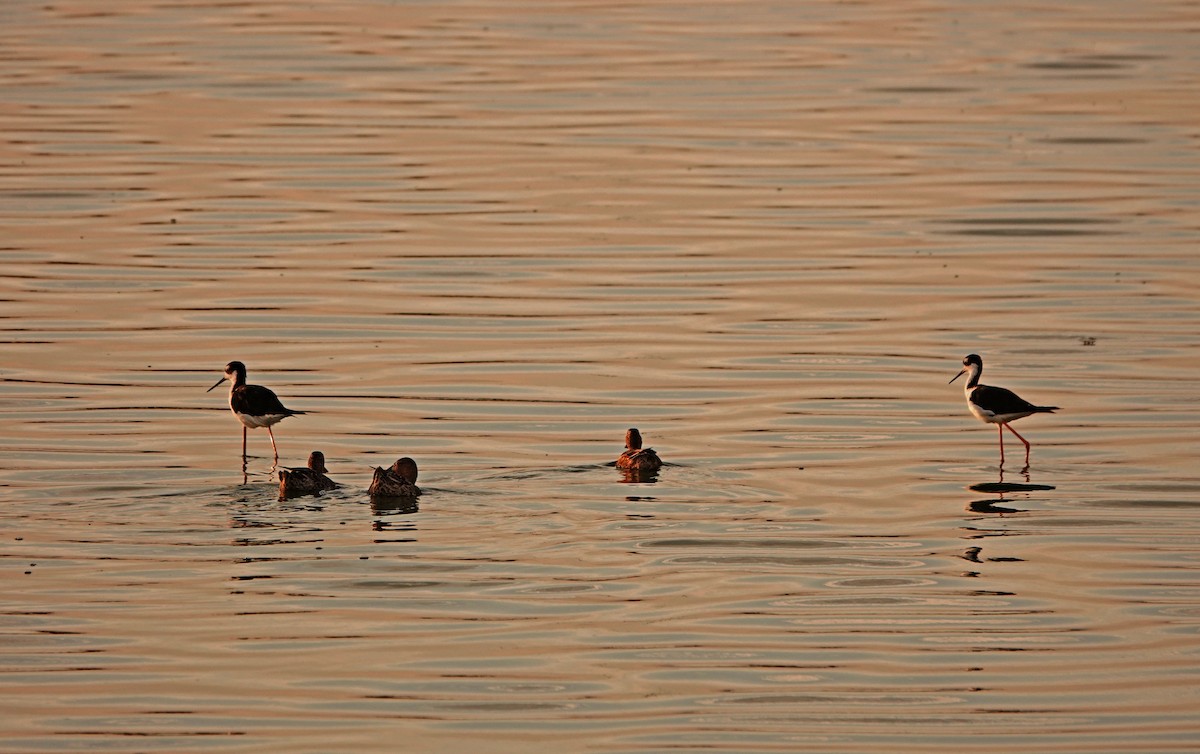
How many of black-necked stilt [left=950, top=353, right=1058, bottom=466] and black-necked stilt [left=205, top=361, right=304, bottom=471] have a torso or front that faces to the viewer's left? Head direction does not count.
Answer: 2

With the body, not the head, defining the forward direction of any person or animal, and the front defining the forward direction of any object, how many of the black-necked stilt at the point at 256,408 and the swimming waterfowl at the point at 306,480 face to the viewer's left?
1

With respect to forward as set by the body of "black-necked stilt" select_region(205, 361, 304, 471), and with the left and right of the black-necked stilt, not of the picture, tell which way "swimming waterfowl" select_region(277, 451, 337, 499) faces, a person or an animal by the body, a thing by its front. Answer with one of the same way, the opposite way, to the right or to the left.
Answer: the opposite way

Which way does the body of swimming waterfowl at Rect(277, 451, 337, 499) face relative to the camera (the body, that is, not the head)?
to the viewer's right

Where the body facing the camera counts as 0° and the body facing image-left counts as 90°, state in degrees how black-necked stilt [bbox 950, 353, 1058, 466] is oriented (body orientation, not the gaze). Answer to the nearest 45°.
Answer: approximately 90°

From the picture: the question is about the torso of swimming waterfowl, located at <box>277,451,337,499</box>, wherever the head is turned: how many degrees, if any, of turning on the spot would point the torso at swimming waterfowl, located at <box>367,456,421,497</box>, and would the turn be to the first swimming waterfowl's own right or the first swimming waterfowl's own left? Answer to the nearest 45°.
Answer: approximately 45° to the first swimming waterfowl's own right

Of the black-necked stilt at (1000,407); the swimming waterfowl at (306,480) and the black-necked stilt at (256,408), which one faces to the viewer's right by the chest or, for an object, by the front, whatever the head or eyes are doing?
the swimming waterfowl

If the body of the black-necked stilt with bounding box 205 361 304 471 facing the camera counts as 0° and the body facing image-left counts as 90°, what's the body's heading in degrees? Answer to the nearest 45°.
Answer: approximately 90°

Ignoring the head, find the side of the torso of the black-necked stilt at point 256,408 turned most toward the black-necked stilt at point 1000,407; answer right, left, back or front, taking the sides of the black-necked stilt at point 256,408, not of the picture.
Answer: back

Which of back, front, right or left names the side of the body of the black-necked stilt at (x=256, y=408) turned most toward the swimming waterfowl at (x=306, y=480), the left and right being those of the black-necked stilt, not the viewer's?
left

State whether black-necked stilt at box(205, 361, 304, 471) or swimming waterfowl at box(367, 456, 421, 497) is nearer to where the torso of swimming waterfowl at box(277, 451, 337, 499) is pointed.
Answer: the swimming waterfowl
